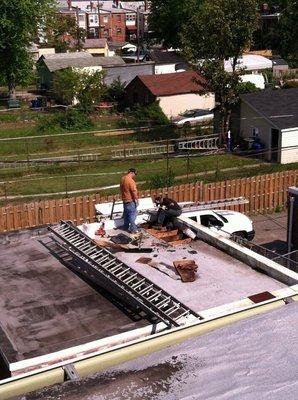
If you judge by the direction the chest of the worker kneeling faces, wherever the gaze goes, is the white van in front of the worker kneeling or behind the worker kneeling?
behind

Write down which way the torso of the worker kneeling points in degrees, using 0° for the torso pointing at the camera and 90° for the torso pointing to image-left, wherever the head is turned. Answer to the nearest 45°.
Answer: approximately 45°

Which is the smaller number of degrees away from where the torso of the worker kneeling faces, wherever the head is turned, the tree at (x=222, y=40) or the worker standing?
the worker standing

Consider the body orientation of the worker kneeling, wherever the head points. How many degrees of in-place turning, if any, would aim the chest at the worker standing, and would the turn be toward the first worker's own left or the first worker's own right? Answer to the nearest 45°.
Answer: approximately 45° to the first worker's own right

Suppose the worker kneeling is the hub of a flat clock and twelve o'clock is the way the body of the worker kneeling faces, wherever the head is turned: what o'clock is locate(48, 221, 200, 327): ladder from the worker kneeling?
The ladder is roughly at 11 o'clock from the worker kneeling.

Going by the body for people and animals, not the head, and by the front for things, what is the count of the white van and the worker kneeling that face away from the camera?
0

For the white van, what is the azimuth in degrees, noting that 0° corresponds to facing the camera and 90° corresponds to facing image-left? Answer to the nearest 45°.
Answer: approximately 315°

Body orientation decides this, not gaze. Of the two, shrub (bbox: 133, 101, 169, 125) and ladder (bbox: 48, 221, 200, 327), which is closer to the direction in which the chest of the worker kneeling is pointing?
the ladder

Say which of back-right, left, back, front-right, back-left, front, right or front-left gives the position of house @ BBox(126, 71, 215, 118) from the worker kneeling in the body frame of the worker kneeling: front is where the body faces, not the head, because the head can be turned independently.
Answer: back-right
